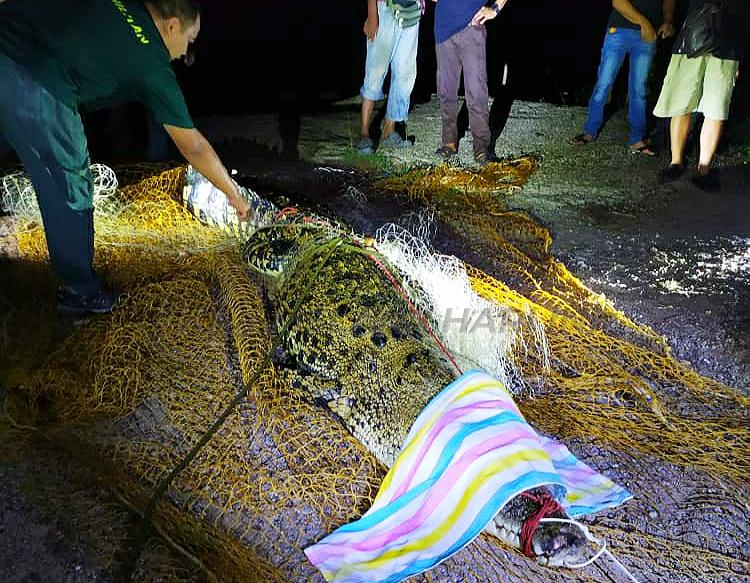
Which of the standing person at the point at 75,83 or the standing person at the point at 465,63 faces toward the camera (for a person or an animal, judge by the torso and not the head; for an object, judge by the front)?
the standing person at the point at 465,63

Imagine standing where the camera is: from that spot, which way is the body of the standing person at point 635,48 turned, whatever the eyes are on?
toward the camera

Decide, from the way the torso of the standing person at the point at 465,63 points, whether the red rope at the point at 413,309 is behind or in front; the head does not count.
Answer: in front

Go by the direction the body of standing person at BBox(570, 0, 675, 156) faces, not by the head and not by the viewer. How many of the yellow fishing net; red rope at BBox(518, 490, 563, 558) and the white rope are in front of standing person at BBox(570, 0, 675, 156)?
3

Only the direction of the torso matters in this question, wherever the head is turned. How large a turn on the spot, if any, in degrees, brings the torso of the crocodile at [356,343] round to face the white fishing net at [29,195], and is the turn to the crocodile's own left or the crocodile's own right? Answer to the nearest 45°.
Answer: approximately 180°

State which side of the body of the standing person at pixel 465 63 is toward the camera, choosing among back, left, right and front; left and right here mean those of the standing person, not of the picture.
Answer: front

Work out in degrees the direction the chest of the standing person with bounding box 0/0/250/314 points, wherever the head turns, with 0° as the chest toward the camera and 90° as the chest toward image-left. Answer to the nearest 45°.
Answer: approximately 270°

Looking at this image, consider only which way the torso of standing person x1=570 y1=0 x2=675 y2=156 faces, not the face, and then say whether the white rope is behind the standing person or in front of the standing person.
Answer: in front

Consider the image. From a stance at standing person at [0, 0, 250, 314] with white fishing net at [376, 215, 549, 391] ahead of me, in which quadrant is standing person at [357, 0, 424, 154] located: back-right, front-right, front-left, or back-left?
front-left

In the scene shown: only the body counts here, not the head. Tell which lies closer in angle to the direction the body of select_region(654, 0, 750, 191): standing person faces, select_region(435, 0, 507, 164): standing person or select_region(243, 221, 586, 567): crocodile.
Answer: the crocodile

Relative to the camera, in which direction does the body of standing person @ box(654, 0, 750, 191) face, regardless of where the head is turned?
toward the camera

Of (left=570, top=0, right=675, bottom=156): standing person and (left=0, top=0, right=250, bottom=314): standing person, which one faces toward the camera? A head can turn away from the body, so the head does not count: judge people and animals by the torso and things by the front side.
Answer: (left=570, top=0, right=675, bottom=156): standing person

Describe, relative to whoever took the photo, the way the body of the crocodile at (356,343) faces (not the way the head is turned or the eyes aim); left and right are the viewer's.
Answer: facing the viewer and to the right of the viewer
